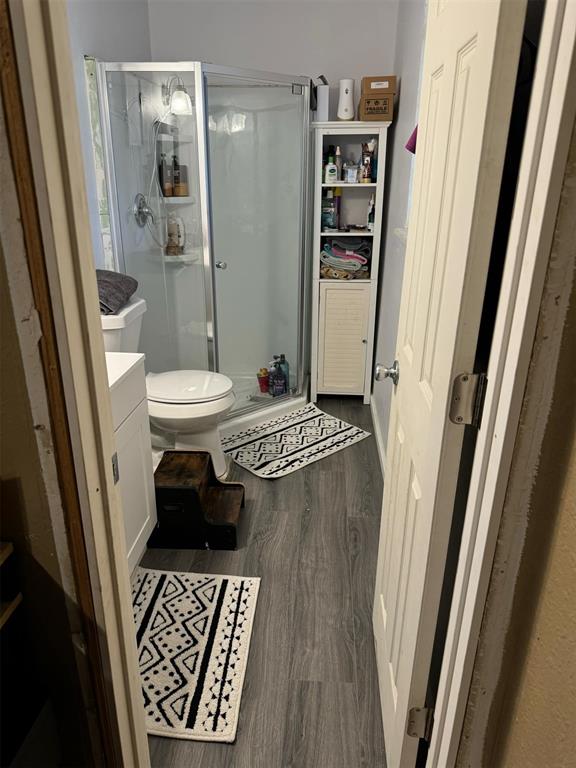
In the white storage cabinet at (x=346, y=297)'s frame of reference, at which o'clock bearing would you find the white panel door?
The white panel door is roughly at 12 o'clock from the white storage cabinet.

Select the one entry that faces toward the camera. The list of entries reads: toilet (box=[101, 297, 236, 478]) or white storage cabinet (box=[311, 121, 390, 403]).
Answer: the white storage cabinet

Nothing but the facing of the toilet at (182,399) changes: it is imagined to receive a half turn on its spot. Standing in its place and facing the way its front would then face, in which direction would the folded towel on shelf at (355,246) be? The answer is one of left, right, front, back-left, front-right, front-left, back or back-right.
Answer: back-right

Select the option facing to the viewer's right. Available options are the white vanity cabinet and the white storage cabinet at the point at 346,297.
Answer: the white vanity cabinet

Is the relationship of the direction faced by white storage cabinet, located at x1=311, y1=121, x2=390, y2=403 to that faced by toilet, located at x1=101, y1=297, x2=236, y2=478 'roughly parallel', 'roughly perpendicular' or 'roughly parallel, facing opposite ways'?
roughly perpendicular

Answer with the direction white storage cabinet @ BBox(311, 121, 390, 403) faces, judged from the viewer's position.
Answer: facing the viewer

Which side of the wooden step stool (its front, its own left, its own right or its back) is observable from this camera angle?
right

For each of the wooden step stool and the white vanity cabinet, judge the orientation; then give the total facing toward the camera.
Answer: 0

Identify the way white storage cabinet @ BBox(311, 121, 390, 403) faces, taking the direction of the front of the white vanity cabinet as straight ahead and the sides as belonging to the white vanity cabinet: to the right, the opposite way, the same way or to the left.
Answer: to the right

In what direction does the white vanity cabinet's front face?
to the viewer's right

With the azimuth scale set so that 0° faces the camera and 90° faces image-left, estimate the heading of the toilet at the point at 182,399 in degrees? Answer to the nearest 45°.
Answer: approximately 270°

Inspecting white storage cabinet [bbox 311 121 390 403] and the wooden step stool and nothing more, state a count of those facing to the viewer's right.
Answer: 1

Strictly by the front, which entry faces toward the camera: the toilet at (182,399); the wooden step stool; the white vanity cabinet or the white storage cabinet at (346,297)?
the white storage cabinet

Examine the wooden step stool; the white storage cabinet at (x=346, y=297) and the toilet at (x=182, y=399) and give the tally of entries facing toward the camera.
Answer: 1

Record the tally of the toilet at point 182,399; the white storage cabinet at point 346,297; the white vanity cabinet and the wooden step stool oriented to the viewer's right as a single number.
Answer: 3
